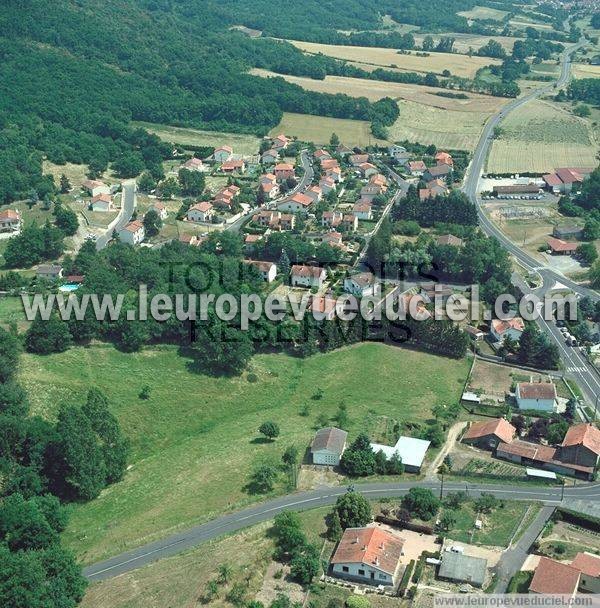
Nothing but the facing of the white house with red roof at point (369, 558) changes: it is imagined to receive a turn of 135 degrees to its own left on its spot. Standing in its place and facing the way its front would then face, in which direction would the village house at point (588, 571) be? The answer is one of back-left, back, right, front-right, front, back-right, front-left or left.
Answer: front-right

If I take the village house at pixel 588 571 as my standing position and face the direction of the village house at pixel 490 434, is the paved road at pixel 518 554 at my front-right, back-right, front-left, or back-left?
front-left

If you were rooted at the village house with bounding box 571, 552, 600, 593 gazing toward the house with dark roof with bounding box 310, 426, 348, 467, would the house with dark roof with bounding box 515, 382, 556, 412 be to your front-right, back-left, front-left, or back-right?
front-right

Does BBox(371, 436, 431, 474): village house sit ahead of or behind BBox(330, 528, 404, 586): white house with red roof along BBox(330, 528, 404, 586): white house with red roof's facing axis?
behind

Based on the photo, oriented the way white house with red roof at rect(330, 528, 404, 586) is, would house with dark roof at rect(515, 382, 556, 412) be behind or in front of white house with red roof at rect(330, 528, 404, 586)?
behind

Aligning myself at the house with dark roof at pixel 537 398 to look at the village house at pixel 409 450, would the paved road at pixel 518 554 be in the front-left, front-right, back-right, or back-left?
front-left

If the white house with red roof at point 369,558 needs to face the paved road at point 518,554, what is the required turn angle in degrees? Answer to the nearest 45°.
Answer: approximately 90° to its left

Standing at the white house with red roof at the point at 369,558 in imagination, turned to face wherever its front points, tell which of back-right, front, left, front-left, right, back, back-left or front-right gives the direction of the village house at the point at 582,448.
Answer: back-left

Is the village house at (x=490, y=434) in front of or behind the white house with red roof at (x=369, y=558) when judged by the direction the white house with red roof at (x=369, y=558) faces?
behind

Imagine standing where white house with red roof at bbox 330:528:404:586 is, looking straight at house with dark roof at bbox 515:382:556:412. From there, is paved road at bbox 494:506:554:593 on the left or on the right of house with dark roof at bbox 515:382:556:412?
right

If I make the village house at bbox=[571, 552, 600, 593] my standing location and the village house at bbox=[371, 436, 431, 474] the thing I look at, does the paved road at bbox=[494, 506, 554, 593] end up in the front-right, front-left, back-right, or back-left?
front-left

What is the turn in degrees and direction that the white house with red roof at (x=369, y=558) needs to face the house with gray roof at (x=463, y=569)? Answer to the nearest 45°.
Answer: approximately 90° to its left

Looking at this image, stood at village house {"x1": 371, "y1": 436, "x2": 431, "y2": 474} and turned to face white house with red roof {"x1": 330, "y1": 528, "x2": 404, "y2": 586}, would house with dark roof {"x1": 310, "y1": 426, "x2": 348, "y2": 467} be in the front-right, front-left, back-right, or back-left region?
front-right

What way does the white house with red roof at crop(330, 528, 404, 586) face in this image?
toward the camera

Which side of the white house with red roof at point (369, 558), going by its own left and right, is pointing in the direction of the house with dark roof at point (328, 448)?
back
